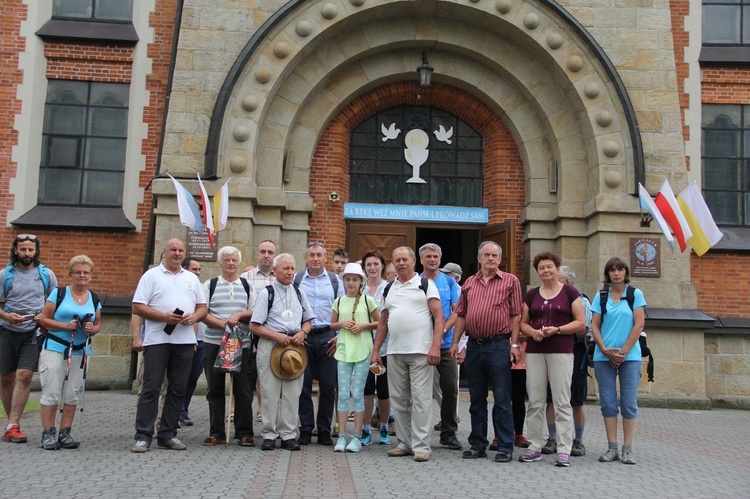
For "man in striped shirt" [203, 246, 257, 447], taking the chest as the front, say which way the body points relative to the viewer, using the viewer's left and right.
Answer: facing the viewer

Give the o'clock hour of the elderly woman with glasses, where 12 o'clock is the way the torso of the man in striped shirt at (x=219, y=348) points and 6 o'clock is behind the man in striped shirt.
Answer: The elderly woman with glasses is roughly at 3 o'clock from the man in striped shirt.

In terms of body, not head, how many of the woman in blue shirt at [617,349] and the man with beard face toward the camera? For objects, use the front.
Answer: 2

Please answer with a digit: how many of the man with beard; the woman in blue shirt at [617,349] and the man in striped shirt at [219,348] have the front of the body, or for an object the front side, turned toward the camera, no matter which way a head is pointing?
3

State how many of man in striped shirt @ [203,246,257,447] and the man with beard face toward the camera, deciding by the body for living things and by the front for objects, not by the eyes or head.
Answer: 2

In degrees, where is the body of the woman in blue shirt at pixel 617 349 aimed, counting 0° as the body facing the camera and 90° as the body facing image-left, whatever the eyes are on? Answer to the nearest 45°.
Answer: approximately 0°

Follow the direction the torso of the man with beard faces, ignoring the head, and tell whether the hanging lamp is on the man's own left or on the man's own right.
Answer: on the man's own left

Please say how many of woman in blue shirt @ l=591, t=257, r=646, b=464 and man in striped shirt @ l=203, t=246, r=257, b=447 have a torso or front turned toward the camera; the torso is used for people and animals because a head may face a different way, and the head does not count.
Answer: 2

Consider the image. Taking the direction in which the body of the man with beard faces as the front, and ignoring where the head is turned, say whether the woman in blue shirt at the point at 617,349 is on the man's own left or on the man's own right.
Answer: on the man's own left

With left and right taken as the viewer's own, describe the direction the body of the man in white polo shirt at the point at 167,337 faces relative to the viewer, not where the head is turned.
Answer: facing the viewer and to the right of the viewer
